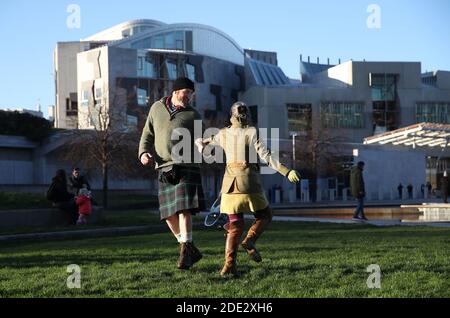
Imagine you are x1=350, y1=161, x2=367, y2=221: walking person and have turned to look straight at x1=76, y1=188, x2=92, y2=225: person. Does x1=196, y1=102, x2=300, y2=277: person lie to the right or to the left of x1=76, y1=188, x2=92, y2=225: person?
left

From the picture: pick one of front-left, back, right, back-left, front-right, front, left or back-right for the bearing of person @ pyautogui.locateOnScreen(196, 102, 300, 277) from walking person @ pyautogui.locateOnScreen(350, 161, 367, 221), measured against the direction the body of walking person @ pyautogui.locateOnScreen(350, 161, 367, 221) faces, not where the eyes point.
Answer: right

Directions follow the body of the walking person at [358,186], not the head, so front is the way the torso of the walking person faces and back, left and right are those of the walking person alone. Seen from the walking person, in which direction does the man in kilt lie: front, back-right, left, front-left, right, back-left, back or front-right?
right

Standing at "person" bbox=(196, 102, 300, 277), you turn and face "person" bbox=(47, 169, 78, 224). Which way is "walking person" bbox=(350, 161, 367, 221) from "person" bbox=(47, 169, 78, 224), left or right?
right

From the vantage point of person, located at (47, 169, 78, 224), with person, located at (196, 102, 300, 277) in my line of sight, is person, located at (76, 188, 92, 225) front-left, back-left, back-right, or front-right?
front-left

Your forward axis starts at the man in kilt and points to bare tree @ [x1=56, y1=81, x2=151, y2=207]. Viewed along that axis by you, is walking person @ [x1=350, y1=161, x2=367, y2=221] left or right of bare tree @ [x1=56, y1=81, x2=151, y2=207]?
right
